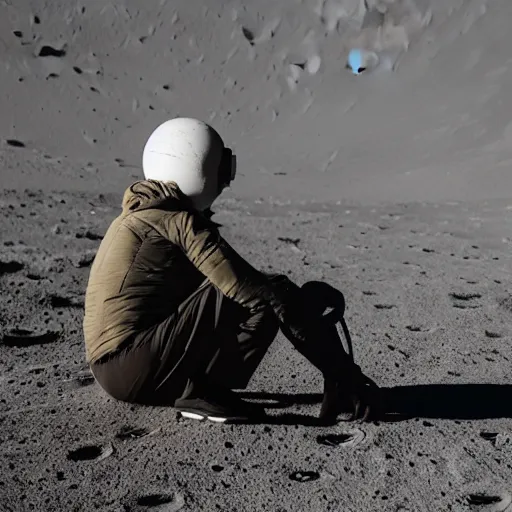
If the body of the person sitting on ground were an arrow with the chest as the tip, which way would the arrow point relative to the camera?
to the viewer's right

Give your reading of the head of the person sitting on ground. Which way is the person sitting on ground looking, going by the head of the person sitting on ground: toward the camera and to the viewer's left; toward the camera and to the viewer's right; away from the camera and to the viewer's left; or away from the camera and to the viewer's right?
away from the camera and to the viewer's right
